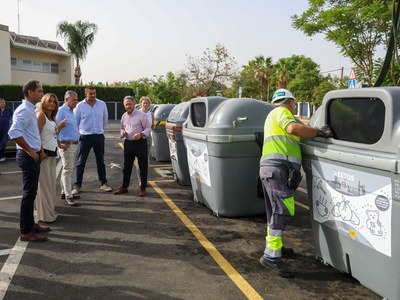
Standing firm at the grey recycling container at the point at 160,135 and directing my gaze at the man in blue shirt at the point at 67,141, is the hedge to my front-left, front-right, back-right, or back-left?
back-right

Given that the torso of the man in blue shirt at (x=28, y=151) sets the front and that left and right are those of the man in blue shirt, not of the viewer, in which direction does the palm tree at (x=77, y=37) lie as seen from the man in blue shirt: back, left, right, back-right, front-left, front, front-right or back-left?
left

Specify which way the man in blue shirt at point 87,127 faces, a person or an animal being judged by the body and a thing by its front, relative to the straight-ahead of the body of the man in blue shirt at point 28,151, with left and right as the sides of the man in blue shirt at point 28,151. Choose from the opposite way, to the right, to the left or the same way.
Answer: to the right

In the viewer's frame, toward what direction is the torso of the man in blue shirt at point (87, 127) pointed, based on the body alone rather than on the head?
toward the camera

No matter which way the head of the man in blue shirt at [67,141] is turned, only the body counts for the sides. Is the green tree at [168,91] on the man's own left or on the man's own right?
on the man's own left

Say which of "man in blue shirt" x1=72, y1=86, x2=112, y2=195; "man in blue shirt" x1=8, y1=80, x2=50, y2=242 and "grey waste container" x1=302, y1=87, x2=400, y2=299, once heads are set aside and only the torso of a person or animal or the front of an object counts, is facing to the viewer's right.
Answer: "man in blue shirt" x1=8, y1=80, x2=50, y2=242

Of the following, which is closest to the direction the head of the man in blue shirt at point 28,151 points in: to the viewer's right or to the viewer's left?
to the viewer's right

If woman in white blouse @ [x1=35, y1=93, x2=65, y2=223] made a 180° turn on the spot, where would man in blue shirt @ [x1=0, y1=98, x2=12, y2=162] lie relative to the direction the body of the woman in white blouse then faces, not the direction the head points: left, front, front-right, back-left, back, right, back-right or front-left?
front-right

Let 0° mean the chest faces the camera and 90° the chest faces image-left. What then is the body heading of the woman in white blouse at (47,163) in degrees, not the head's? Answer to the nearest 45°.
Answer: approximately 315°
